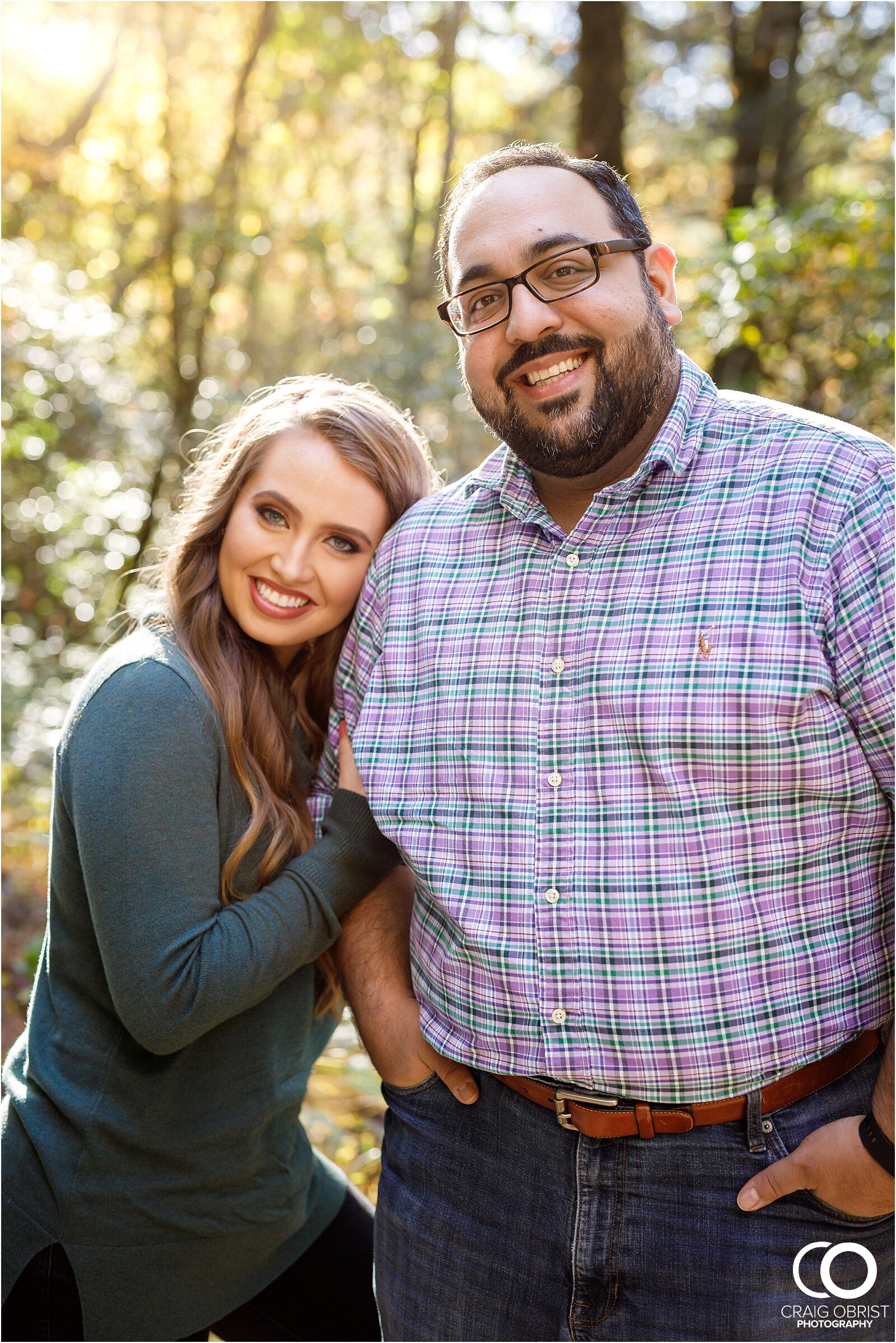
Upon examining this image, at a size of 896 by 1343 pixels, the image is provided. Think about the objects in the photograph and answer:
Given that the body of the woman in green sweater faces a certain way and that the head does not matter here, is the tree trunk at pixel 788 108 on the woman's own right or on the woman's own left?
on the woman's own left

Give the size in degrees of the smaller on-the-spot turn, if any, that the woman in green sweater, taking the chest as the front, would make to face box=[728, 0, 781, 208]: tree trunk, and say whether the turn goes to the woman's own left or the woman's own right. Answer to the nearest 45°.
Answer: approximately 90° to the woman's own left

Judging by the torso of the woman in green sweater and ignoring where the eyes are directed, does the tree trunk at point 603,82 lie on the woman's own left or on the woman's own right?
on the woman's own left

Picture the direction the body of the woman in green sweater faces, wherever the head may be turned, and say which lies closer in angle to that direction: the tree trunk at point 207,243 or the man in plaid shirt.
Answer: the man in plaid shirt

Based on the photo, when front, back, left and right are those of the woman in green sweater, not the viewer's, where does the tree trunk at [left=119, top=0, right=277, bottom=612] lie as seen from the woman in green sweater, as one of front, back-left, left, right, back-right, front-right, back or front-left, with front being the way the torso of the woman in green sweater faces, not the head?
back-left

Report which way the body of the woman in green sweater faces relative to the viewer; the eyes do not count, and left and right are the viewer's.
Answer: facing the viewer and to the right of the viewer
